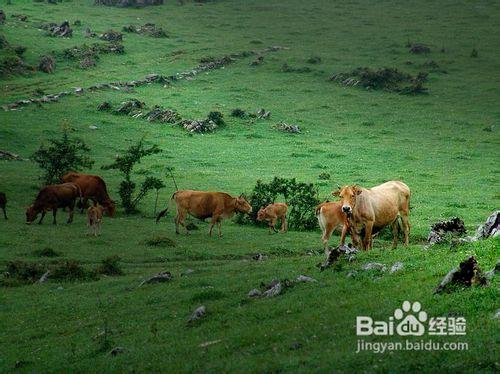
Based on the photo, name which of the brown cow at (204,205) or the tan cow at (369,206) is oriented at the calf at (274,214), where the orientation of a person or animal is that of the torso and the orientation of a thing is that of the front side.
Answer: the brown cow

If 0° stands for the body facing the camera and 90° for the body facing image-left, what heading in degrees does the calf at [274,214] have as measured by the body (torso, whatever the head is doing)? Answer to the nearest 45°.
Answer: approximately 90°

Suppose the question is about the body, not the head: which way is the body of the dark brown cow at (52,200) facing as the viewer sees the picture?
to the viewer's left

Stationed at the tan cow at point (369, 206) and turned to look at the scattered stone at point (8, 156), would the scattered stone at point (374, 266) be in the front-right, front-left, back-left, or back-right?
back-left

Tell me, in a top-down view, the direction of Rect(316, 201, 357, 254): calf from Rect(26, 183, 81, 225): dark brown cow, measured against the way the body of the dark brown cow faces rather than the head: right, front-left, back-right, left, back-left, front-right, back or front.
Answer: back-left

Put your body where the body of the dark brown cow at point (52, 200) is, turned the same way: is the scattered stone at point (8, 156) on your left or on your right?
on your right

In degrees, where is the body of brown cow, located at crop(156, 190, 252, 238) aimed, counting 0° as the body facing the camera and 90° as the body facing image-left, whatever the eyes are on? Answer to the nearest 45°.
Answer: approximately 270°

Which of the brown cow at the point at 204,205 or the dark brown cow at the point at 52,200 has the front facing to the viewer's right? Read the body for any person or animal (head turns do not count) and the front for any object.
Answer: the brown cow

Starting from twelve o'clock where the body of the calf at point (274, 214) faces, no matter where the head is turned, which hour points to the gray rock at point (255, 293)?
The gray rock is roughly at 9 o'clock from the calf.

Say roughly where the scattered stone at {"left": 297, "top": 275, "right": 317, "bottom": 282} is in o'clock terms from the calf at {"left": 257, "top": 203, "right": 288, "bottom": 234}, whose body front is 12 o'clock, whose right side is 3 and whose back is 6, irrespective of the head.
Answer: The scattered stone is roughly at 9 o'clock from the calf.

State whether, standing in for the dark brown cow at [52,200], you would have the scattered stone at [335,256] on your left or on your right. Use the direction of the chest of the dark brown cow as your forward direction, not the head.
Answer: on your left
